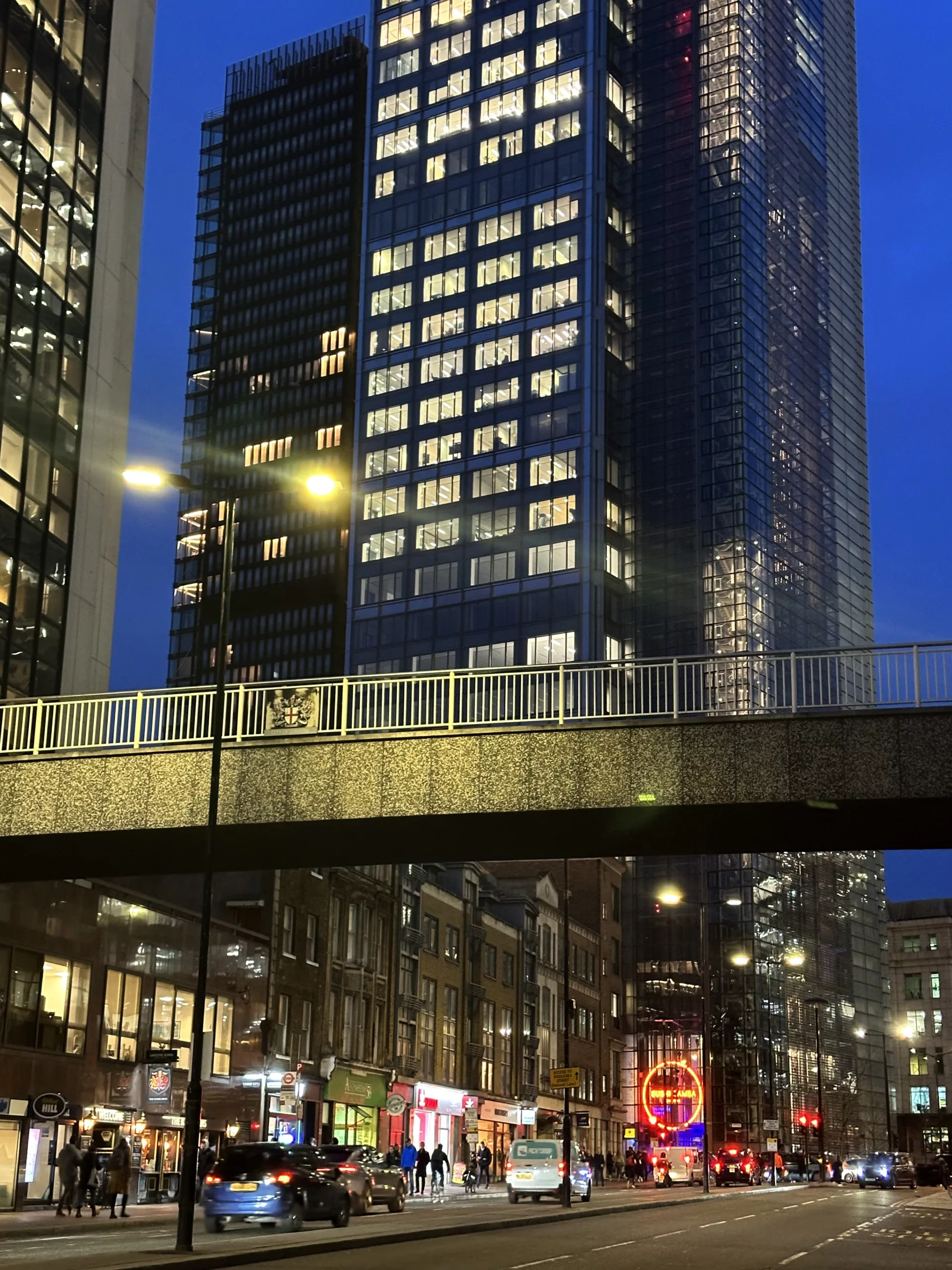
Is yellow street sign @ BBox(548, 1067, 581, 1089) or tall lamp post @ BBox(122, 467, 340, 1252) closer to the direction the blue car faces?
the yellow street sign

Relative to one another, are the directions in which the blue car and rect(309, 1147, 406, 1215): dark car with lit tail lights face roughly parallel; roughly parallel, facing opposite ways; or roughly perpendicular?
roughly parallel

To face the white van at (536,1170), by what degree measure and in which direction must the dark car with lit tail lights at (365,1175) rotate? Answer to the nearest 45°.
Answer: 0° — it already faces it

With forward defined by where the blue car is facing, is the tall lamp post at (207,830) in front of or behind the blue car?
behind

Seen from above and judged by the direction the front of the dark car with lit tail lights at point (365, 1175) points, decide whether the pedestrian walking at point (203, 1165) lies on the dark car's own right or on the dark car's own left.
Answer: on the dark car's own left

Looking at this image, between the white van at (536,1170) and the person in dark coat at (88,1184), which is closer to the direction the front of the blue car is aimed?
the white van

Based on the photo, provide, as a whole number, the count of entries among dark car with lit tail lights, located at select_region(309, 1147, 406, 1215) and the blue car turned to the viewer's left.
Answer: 0

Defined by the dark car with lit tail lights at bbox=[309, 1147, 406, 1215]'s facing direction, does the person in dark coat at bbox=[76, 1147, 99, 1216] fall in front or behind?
behind

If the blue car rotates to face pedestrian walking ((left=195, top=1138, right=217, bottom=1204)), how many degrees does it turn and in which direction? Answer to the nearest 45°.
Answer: approximately 45° to its left

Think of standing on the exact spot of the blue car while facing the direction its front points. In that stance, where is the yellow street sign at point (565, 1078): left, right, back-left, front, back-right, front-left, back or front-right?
front

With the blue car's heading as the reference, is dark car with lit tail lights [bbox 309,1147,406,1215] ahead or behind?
ahead
